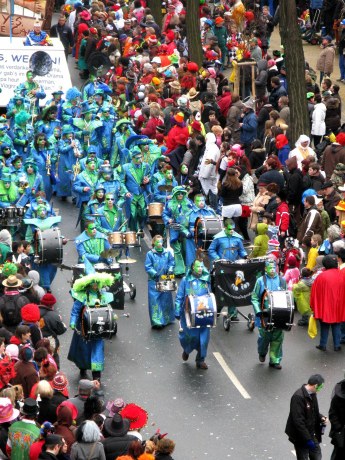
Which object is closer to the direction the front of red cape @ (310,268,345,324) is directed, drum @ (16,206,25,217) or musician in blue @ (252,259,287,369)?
the drum

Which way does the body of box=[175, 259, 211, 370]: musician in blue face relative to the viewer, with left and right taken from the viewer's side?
facing the viewer and to the right of the viewer

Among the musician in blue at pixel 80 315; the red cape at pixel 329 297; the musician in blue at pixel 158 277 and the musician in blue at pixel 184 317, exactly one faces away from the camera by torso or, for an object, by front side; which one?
the red cape

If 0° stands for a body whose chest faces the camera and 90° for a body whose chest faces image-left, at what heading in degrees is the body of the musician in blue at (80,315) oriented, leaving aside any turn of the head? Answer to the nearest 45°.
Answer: approximately 315°

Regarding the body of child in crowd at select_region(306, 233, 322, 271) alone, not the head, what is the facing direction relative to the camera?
to the viewer's left

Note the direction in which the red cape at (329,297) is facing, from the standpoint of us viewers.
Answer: facing away from the viewer

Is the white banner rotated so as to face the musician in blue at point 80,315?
yes

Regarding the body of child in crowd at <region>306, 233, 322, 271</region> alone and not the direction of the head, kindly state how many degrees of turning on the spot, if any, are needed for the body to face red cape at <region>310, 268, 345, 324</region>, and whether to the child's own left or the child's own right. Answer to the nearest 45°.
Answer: approximately 90° to the child's own left

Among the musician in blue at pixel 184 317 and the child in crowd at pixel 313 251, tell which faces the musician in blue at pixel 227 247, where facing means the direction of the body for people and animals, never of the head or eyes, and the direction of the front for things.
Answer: the child in crowd

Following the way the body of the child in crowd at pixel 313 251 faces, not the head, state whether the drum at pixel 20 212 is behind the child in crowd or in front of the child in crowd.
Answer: in front
